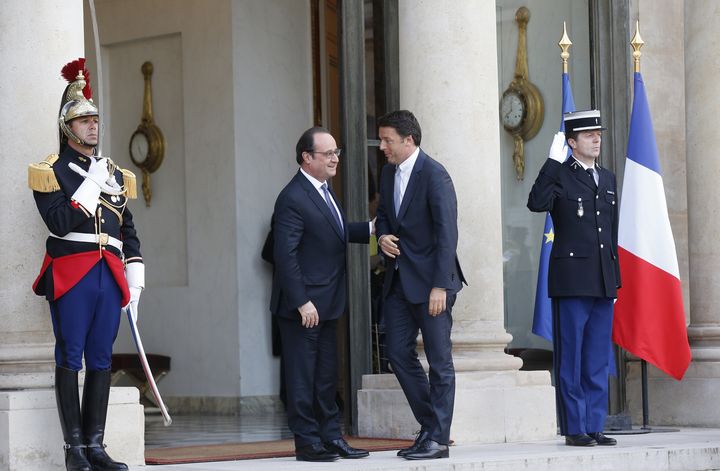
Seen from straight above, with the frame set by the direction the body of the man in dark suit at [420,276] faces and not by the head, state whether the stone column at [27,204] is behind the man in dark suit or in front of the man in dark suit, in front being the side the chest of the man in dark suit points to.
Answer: in front

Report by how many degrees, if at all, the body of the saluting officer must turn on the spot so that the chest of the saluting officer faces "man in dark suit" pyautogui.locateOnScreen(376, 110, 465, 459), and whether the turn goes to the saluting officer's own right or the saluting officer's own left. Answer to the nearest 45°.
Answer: approximately 90° to the saluting officer's own right

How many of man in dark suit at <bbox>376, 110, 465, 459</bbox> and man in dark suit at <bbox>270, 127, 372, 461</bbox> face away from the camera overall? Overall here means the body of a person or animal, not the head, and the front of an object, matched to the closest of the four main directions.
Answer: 0

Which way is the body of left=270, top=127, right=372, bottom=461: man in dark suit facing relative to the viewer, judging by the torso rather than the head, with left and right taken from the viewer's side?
facing the viewer and to the right of the viewer

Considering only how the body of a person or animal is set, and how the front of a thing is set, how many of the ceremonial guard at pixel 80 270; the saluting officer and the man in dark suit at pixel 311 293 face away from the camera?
0

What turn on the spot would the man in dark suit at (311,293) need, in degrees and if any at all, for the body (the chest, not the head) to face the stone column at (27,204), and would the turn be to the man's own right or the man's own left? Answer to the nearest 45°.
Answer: approximately 135° to the man's own right

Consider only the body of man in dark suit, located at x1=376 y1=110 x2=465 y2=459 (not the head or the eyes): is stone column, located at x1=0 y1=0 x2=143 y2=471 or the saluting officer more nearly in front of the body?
the stone column

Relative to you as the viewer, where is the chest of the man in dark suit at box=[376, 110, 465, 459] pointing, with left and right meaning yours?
facing the viewer and to the left of the viewer

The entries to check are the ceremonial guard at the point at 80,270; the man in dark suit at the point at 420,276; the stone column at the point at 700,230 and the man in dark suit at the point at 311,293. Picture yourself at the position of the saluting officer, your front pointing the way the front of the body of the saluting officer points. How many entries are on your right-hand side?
3

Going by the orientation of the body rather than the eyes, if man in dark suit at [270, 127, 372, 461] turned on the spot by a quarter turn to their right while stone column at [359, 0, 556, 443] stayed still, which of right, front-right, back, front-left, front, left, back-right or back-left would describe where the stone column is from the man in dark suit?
back

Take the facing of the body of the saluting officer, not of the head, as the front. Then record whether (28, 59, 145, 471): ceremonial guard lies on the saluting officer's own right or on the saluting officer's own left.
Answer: on the saluting officer's own right

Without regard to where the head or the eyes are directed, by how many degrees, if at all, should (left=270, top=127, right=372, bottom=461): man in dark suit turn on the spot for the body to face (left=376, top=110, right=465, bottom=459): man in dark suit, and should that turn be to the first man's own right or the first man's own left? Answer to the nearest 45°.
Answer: approximately 45° to the first man's own left

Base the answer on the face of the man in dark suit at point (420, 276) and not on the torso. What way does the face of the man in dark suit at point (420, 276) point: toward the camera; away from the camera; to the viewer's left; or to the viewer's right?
to the viewer's left
